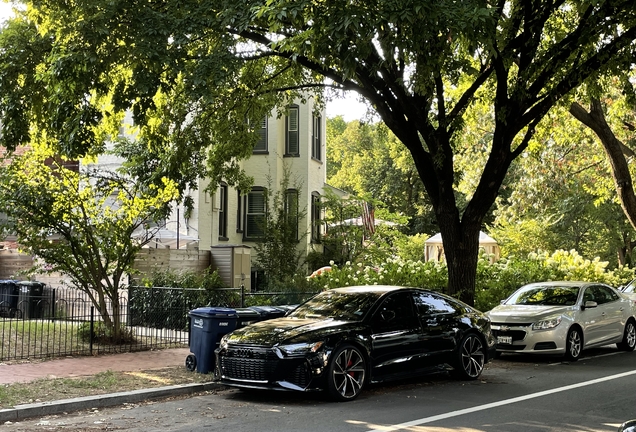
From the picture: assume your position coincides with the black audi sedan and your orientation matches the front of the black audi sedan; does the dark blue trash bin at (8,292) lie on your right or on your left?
on your right

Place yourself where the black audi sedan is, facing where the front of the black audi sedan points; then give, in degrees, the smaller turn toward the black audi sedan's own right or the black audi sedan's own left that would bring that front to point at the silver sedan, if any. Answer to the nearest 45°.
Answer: approximately 180°

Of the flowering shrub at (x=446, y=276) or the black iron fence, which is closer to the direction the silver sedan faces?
the black iron fence

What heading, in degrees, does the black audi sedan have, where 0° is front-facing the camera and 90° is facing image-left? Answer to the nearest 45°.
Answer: approximately 45°

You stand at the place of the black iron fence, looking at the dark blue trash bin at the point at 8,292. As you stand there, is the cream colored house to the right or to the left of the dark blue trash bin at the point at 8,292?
right

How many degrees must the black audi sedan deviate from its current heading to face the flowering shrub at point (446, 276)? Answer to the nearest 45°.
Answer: approximately 135° to its right
